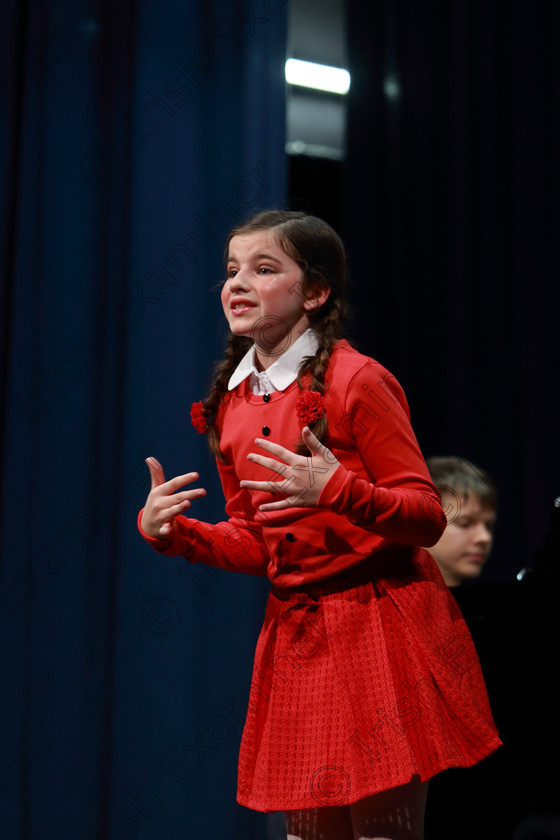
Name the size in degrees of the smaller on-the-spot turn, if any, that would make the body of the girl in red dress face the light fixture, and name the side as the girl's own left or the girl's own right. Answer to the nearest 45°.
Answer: approximately 135° to the girl's own right

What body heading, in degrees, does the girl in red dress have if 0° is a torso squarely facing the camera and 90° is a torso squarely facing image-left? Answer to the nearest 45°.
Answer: approximately 45°

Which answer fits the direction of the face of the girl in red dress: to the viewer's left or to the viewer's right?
to the viewer's left

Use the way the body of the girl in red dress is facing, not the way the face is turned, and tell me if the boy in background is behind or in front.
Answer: behind

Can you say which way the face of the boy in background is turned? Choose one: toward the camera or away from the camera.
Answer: toward the camera

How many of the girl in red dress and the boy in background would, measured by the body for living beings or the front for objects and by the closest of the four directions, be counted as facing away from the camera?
0
